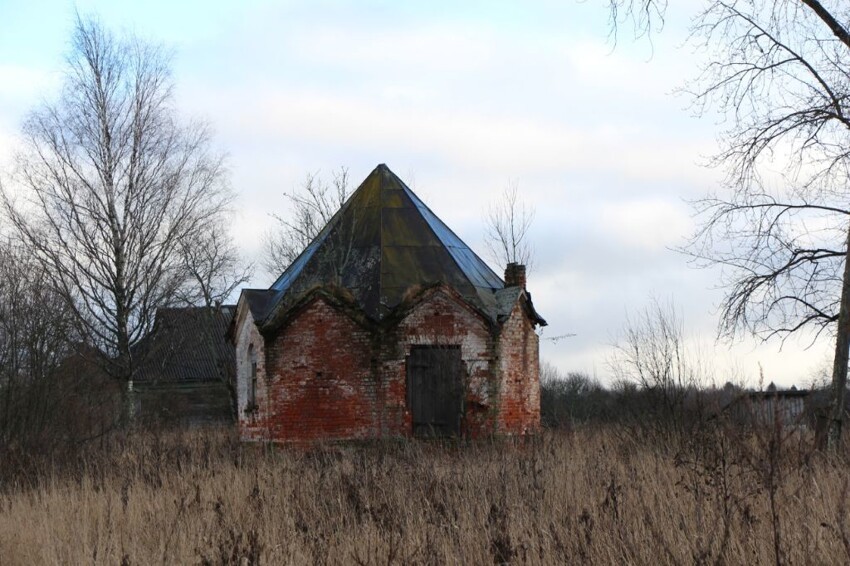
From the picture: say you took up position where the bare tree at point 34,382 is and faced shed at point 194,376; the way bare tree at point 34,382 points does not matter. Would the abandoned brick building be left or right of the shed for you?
right

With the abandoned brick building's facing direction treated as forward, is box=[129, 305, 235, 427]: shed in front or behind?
behind

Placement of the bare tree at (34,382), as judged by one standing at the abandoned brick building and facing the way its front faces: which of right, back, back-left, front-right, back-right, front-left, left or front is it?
front-right

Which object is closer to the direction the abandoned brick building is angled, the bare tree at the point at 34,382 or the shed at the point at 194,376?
the bare tree

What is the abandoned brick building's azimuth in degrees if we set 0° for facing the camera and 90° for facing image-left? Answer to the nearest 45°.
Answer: approximately 0°
